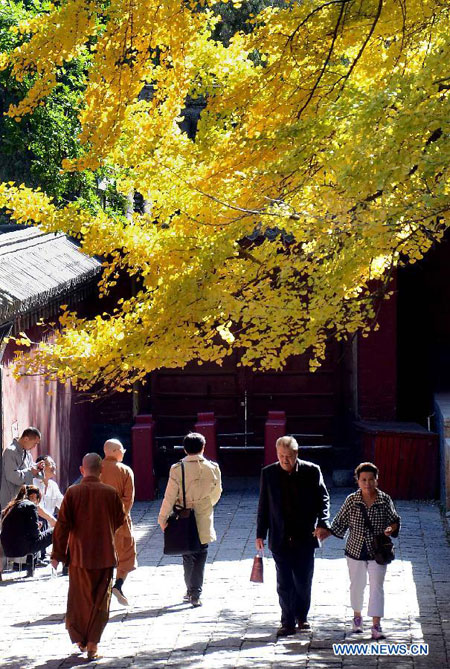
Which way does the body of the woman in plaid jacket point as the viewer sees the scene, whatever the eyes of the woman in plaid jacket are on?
toward the camera

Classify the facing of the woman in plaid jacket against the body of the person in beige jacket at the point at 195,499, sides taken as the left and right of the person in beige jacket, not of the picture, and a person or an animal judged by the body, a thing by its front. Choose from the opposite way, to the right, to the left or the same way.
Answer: the opposite way

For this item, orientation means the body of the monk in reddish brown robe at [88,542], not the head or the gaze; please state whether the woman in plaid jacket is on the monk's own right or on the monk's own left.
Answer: on the monk's own right

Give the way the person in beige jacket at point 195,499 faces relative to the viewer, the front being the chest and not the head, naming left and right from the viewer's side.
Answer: facing away from the viewer

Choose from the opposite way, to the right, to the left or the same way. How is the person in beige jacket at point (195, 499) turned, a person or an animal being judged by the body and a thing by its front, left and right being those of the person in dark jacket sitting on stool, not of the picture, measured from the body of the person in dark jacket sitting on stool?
to the left

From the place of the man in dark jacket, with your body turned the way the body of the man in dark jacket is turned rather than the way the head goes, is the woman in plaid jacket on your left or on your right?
on your left

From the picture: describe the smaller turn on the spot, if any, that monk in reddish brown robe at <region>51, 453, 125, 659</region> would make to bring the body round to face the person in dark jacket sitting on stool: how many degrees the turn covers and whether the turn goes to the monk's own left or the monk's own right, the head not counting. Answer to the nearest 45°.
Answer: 0° — they already face them

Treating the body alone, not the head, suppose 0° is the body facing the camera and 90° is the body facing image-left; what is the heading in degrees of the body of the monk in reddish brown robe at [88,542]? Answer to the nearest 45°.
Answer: approximately 180°

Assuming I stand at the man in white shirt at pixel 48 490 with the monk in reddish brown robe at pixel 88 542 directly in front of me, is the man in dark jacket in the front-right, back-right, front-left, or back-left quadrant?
front-left

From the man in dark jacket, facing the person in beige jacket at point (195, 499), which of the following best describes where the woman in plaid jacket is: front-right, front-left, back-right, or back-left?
back-right

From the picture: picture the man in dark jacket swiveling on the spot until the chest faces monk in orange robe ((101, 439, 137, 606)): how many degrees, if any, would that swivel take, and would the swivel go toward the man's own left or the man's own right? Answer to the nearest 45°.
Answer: approximately 135° to the man's own right

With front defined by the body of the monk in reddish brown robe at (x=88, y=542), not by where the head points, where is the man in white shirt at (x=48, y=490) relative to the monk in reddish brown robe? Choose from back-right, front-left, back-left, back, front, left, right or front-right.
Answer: front

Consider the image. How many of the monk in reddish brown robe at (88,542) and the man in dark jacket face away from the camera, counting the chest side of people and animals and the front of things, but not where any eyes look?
1

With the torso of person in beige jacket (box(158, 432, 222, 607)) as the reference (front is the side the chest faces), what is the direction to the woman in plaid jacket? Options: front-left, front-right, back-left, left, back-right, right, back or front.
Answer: back-right

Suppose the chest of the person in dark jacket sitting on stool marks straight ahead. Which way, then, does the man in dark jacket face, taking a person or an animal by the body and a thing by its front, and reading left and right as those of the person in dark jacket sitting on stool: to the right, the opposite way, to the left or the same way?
to the right

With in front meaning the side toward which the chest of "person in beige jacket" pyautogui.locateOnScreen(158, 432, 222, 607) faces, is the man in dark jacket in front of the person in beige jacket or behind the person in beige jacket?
behind

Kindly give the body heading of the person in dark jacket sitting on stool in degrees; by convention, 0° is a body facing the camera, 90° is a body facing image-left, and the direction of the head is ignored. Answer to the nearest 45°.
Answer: approximately 270°

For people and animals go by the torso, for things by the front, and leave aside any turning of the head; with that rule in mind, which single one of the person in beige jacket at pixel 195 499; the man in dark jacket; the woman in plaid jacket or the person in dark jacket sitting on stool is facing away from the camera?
the person in beige jacket

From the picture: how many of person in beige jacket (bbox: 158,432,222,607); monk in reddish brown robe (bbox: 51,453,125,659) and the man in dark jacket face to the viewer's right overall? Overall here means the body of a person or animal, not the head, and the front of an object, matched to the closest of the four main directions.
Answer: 0
